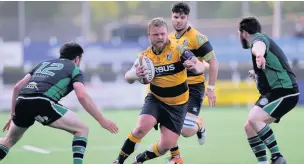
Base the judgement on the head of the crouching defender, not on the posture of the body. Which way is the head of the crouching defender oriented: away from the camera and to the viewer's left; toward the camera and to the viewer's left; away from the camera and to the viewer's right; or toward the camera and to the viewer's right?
away from the camera and to the viewer's right

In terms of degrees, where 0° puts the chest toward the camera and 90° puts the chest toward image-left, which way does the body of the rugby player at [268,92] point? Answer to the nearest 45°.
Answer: approximately 90°

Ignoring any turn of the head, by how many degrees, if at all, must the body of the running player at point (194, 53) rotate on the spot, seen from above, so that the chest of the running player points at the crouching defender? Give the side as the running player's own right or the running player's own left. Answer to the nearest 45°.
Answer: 0° — they already face them

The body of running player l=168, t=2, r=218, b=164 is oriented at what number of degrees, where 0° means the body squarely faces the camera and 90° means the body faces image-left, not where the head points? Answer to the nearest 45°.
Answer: approximately 45°

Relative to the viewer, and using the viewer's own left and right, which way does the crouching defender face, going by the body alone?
facing away from the viewer and to the right of the viewer

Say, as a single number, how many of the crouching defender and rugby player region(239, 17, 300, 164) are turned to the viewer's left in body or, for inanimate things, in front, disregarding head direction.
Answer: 1
